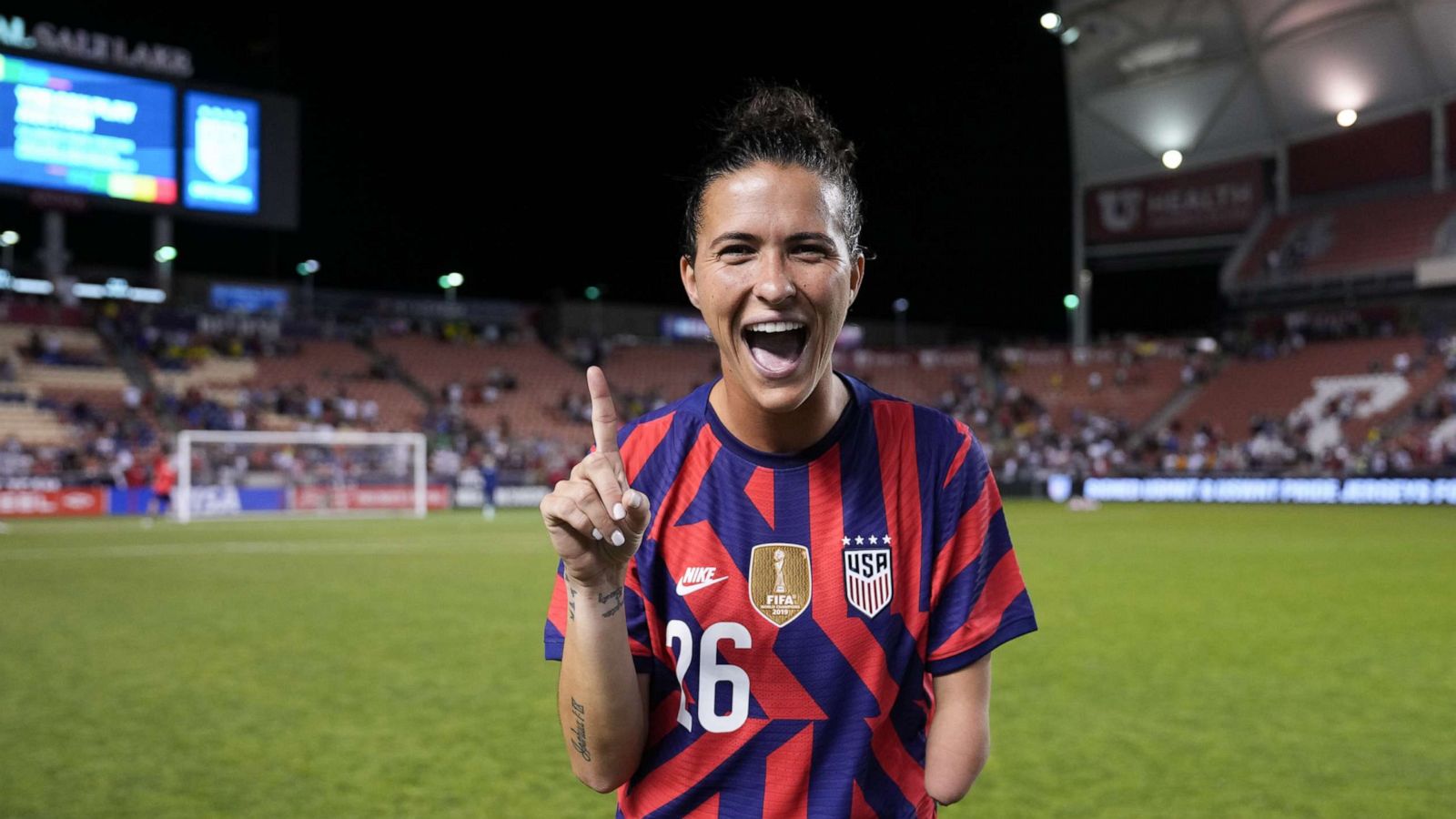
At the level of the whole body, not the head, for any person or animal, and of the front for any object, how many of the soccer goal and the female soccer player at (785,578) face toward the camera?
2

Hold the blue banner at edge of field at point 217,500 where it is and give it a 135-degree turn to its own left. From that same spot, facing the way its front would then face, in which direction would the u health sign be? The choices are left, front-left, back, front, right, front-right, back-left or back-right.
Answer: front-right

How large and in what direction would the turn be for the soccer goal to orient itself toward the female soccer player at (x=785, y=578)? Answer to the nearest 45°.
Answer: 0° — it already faces them

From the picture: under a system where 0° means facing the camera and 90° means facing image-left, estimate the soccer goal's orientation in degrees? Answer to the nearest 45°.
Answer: approximately 0°

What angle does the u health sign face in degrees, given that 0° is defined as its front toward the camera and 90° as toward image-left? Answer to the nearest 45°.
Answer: approximately 45°

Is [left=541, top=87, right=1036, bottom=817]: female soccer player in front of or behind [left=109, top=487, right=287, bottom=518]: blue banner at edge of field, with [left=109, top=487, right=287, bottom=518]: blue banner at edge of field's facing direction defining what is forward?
in front

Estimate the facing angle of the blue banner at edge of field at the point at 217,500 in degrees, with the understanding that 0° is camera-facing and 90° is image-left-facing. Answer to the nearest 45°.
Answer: approximately 0°
